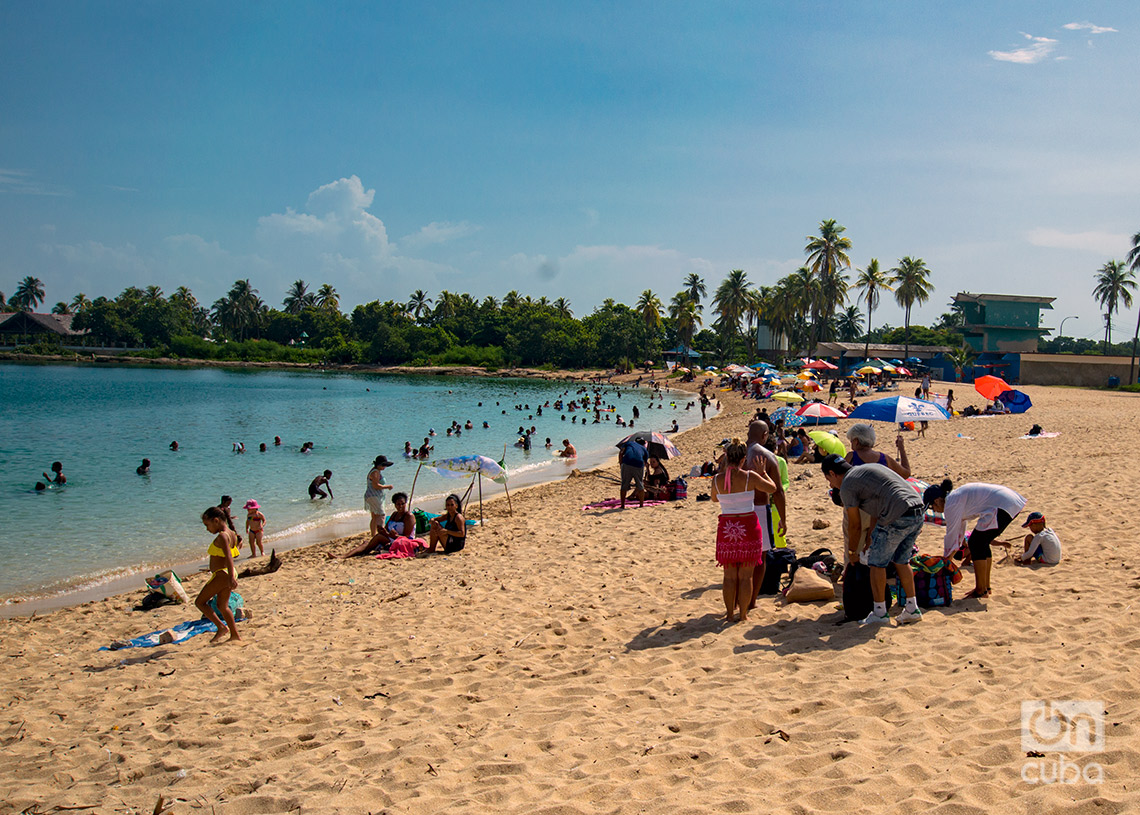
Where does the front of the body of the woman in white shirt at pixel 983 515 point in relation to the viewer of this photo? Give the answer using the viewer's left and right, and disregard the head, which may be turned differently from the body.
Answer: facing to the left of the viewer

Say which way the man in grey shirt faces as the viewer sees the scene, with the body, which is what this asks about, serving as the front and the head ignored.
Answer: to the viewer's left

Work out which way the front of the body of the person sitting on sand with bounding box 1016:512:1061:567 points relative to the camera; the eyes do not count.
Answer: to the viewer's left

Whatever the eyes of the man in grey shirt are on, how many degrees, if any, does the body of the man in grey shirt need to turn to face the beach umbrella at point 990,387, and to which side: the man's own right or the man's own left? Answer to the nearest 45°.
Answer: approximately 90° to the man's own right

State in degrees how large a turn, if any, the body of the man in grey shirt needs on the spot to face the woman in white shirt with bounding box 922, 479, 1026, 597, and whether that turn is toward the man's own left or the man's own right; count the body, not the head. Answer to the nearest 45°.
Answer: approximately 135° to the man's own right
